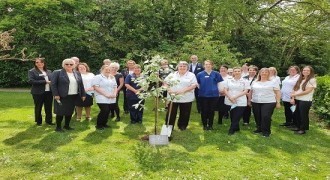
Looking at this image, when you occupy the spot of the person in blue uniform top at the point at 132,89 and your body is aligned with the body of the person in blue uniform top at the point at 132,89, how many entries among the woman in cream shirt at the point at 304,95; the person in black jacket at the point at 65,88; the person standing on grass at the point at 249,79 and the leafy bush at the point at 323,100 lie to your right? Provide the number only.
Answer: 1

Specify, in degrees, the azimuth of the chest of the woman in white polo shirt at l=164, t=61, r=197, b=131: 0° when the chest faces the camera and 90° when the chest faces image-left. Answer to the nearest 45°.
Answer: approximately 0°

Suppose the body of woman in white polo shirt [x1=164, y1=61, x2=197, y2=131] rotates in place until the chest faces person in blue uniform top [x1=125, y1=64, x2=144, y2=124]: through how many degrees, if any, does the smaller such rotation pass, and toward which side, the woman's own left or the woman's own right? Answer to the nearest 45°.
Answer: approximately 135° to the woman's own right

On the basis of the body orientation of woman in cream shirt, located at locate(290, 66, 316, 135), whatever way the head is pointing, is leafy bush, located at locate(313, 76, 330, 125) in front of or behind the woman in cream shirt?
behind

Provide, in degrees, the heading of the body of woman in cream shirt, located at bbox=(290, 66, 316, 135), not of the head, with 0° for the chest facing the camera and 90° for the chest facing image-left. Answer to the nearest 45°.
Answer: approximately 45°

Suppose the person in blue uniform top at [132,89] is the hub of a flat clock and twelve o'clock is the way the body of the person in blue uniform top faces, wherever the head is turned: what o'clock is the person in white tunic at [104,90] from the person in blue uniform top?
The person in white tunic is roughly at 3 o'clock from the person in blue uniform top.

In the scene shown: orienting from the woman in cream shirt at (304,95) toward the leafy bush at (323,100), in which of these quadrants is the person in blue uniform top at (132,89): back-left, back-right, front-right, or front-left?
back-left

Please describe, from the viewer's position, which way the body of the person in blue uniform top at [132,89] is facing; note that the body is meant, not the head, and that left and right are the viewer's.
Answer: facing the viewer and to the right of the viewer

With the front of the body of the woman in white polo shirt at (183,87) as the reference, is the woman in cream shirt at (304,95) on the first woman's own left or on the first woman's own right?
on the first woman's own left

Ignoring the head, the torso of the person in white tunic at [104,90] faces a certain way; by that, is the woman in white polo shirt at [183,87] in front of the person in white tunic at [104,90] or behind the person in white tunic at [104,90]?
in front

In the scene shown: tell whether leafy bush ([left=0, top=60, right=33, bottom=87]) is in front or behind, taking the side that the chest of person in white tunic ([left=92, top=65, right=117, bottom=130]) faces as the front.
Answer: behind

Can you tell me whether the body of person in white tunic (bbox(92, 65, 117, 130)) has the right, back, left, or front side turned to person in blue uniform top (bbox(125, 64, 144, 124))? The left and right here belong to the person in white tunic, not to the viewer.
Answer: left

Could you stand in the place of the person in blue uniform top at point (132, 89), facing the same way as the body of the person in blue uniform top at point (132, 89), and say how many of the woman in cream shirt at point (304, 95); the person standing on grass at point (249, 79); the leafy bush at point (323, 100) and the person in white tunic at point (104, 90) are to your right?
1

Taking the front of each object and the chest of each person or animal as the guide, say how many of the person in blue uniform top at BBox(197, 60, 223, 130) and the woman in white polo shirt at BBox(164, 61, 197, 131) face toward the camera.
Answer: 2

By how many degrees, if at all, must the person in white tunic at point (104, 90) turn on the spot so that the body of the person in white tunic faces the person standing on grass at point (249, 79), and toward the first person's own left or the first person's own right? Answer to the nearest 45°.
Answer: approximately 45° to the first person's own left
